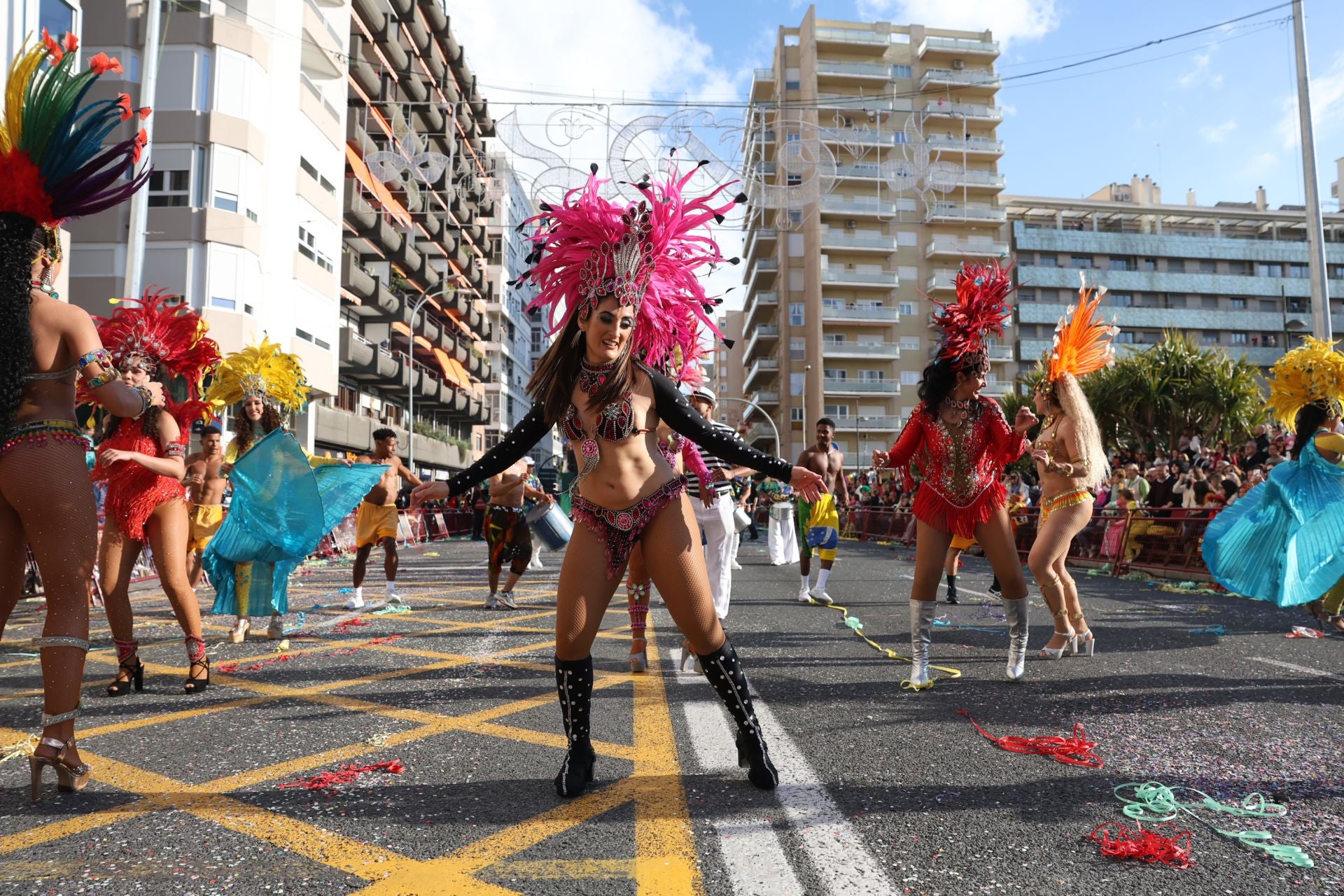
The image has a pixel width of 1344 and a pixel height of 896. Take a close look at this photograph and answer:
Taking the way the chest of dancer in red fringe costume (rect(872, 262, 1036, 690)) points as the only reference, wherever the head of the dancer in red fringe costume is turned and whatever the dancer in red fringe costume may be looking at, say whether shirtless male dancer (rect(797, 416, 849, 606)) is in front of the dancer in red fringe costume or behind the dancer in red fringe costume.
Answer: behind

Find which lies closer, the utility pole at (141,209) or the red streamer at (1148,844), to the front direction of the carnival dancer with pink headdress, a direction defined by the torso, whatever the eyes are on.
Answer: the red streamer

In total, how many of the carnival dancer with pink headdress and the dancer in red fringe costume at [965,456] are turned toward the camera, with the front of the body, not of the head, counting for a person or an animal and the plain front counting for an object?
2

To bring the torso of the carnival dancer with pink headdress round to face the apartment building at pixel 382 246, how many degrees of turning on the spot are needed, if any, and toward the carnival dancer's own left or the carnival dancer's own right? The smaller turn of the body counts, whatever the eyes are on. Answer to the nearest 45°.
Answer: approximately 180°

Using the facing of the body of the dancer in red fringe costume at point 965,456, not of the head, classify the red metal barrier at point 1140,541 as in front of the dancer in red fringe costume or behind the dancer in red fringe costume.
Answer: behind

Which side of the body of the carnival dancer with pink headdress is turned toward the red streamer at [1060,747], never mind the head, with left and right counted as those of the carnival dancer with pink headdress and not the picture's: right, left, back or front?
left

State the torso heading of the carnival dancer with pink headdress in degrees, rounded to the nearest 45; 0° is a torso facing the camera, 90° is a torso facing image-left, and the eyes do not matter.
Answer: approximately 0°

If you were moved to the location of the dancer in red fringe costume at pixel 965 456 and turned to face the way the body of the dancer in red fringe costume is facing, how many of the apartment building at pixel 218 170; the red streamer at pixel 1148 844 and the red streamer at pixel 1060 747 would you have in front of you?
2

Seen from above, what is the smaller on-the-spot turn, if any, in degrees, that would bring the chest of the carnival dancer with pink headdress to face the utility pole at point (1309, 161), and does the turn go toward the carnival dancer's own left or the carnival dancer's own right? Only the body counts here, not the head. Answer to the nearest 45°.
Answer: approximately 135° to the carnival dancer's own left

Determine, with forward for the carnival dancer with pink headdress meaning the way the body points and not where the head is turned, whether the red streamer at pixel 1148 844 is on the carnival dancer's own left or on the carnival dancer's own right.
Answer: on the carnival dancer's own left

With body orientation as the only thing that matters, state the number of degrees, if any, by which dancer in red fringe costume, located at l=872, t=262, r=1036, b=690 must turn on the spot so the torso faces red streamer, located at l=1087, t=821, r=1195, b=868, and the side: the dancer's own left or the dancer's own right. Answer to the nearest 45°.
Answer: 0° — they already face it

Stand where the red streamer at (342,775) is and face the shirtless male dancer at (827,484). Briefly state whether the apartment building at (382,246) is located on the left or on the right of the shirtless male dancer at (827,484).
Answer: left
